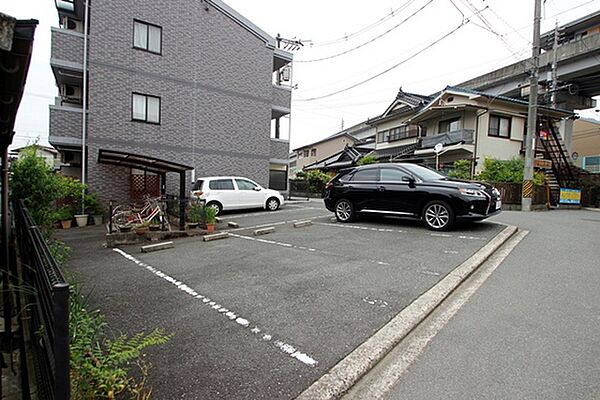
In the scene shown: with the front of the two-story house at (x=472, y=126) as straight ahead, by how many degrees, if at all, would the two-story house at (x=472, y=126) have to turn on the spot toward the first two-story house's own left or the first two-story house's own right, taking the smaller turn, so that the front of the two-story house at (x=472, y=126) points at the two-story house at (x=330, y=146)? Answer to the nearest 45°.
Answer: approximately 90° to the first two-story house's own right

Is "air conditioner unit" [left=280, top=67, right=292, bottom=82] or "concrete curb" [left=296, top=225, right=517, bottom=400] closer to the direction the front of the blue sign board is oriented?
the concrete curb

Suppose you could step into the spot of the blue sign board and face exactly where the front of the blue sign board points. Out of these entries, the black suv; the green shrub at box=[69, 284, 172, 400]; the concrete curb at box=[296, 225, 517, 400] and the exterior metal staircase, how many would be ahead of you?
3

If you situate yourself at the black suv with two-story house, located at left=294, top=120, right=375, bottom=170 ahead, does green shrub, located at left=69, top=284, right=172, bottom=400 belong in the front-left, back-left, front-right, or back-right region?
back-left

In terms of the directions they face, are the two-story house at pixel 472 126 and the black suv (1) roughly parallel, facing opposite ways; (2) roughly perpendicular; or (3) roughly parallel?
roughly perpendicular

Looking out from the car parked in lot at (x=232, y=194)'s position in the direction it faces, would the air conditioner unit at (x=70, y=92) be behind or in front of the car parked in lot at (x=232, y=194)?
behind

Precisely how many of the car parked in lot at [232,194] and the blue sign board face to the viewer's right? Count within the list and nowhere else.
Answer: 1

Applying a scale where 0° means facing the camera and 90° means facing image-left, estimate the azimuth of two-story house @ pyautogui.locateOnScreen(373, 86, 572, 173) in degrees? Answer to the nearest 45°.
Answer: approximately 45°

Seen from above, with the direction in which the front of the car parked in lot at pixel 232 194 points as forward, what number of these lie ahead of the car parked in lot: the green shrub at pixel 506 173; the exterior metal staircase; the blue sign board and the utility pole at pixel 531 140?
4

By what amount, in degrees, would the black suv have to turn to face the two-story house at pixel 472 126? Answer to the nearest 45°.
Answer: approximately 135° to its left

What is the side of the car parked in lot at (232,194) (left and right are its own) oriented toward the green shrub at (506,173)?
front

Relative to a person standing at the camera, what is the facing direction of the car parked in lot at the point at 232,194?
facing to the right of the viewer
